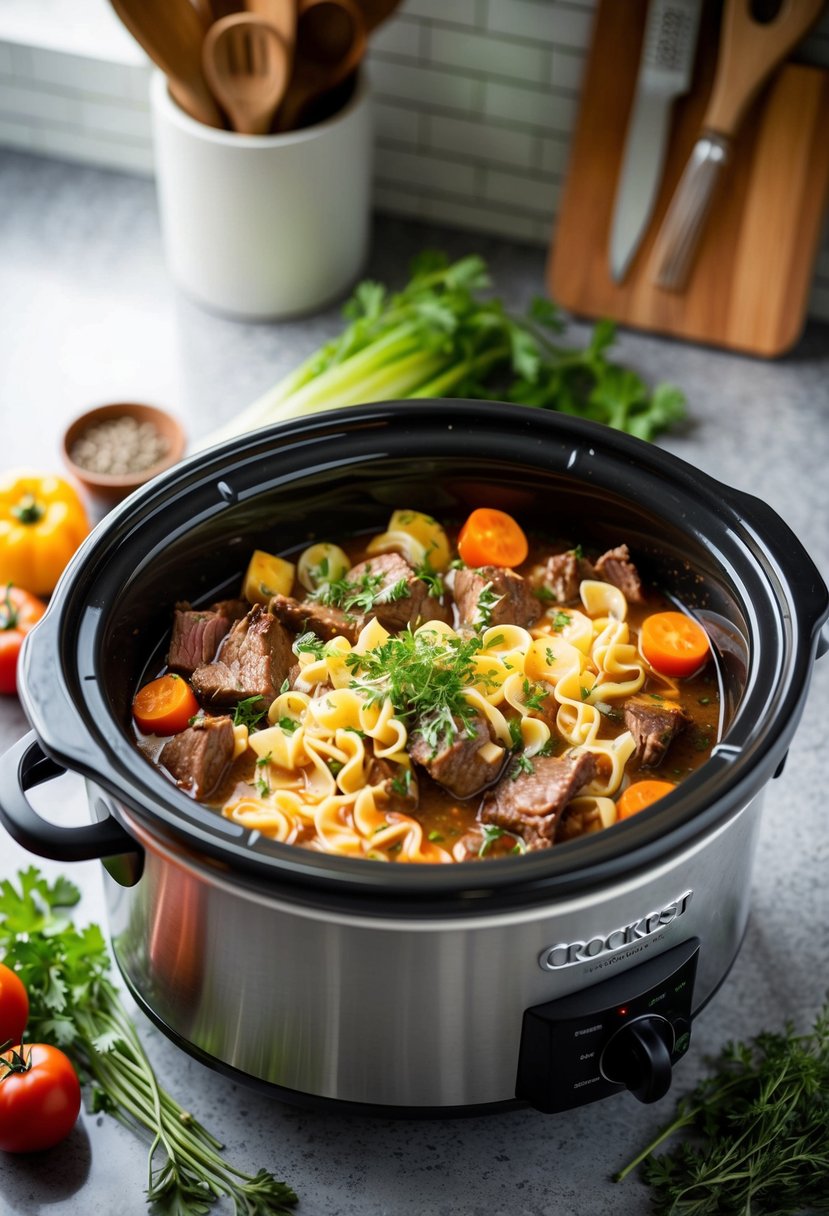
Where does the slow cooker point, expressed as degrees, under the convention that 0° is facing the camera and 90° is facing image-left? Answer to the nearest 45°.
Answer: approximately 315°

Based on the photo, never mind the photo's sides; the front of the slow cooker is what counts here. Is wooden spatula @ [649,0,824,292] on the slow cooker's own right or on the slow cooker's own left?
on the slow cooker's own left

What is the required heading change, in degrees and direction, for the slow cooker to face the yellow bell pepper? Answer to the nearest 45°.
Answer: approximately 180°

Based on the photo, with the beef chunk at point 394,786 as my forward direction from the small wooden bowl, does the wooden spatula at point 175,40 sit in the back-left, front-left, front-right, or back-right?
back-left

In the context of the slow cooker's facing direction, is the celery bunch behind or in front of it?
behind

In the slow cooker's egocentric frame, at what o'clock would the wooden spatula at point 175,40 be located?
The wooden spatula is roughly at 7 o'clock from the slow cooker.

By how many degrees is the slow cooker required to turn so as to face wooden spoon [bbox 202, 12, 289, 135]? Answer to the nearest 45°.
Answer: approximately 135° to its left

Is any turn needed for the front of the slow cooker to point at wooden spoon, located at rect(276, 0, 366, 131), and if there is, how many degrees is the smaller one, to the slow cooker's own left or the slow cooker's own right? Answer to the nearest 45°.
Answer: approximately 135° to the slow cooker's own left
